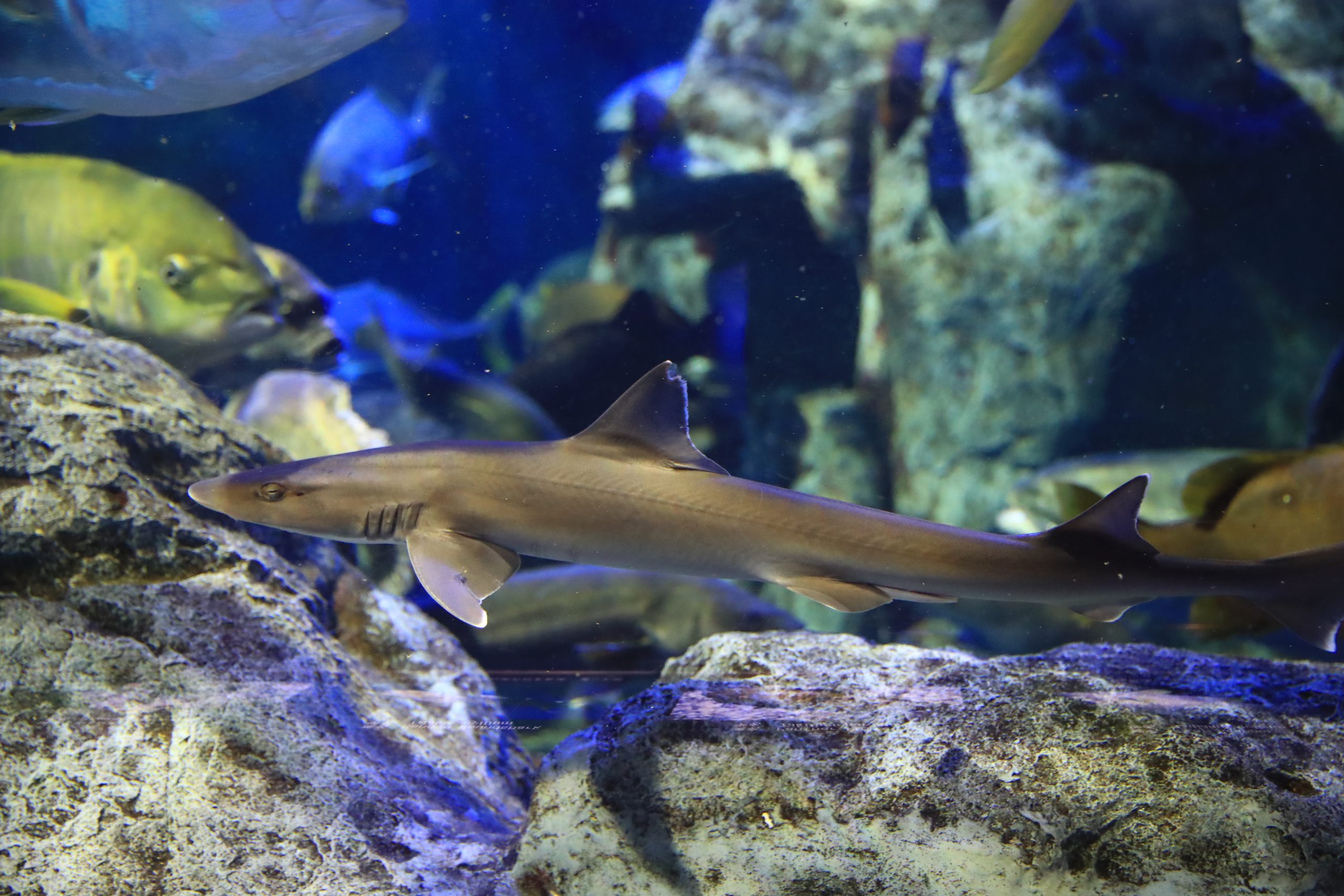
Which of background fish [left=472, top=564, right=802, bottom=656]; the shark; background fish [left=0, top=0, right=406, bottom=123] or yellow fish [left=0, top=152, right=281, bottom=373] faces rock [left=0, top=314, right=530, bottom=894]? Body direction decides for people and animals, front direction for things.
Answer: the shark

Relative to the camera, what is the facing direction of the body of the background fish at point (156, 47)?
to the viewer's right
